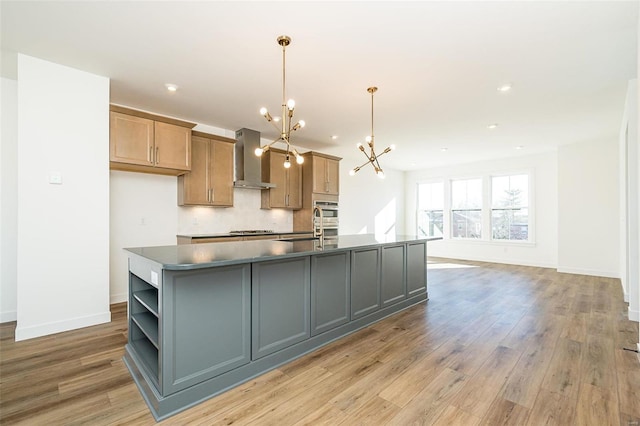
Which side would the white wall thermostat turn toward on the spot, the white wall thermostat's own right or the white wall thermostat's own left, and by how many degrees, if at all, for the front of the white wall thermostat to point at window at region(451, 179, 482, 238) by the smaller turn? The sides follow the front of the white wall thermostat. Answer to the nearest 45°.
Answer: approximately 90° to the white wall thermostat's own left

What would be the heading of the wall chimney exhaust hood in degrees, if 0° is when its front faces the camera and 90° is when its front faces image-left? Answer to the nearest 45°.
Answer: approximately 315°

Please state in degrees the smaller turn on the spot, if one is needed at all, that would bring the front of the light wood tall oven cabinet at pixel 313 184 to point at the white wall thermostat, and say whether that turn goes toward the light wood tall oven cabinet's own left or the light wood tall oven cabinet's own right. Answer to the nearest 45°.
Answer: approximately 90° to the light wood tall oven cabinet's own right

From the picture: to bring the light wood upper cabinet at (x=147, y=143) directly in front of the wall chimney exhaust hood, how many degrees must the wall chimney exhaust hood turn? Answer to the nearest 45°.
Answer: approximately 90° to its right

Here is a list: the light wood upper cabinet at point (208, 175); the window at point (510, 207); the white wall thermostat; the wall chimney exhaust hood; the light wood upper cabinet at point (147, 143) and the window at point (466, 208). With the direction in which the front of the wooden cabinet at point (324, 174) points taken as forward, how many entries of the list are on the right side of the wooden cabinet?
4

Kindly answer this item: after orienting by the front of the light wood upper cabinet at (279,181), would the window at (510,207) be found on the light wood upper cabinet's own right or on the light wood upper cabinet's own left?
on the light wood upper cabinet's own left

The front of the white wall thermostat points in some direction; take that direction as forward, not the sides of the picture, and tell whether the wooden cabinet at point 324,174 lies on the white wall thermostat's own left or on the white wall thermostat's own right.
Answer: on the white wall thermostat's own left

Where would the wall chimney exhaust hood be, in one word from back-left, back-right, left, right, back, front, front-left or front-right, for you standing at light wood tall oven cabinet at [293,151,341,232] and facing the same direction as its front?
right

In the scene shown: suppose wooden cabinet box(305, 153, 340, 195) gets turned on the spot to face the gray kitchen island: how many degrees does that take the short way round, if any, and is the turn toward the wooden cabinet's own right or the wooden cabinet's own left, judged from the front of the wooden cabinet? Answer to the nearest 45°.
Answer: approximately 45° to the wooden cabinet's own right

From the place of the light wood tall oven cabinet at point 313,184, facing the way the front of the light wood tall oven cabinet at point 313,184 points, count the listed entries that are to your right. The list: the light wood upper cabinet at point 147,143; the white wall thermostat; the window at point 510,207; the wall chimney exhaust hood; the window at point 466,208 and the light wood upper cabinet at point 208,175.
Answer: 4
